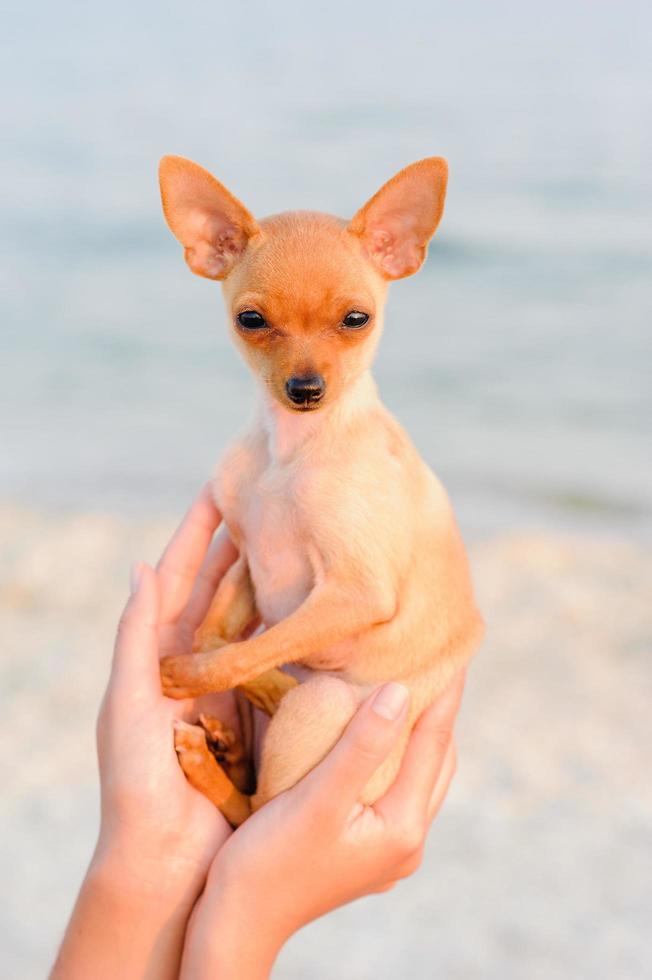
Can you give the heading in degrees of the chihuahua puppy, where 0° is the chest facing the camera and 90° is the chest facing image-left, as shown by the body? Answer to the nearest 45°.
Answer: approximately 45°
